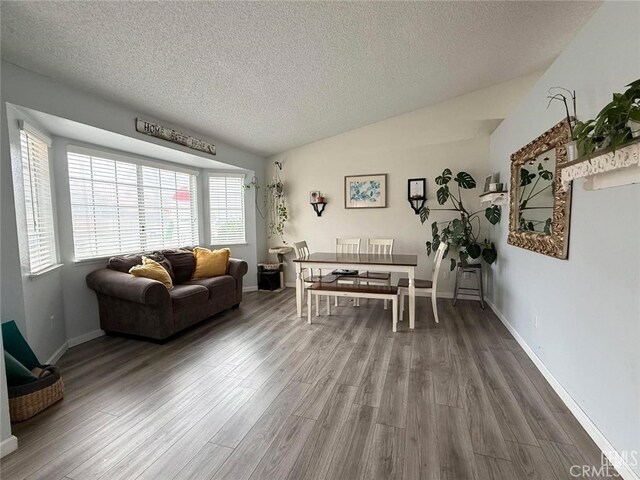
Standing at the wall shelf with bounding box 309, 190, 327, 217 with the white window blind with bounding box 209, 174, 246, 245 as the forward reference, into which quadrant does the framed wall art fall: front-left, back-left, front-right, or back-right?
back-left

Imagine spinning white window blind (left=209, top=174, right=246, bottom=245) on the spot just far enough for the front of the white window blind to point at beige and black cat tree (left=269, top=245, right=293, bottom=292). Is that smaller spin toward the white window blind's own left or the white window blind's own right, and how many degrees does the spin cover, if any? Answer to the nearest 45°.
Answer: approximately 90° to the white window blind's own left

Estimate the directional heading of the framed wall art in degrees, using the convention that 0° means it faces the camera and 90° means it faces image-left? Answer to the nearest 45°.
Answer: approximately 0°

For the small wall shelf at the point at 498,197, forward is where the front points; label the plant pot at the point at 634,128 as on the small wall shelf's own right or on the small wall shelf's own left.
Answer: on the small wall shelf's own left

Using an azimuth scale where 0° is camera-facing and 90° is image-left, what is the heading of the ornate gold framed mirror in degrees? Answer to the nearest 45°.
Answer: approximately 45°

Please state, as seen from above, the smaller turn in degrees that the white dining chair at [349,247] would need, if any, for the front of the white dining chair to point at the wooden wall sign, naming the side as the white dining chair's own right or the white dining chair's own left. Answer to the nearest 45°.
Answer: approximately 45° to the white dining chair's own right

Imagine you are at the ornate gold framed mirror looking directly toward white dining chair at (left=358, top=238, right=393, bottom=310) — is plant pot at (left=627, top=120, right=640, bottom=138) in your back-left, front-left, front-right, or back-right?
back-left

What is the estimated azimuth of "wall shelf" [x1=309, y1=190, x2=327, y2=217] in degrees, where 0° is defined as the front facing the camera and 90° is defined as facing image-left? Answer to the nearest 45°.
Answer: approximately 0°

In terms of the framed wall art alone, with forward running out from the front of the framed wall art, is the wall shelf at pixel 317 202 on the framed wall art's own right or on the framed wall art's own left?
on the framed wall art's own right

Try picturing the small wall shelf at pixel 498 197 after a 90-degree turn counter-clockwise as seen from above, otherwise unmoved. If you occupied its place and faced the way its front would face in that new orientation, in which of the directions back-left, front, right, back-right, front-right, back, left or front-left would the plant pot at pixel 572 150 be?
front-right

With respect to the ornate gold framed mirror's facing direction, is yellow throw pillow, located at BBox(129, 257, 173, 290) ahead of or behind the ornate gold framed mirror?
ahead

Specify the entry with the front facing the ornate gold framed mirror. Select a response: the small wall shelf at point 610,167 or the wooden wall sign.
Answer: the wooden wall sign

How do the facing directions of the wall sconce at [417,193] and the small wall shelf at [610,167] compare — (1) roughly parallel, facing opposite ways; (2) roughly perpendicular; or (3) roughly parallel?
roughly perpendicular
